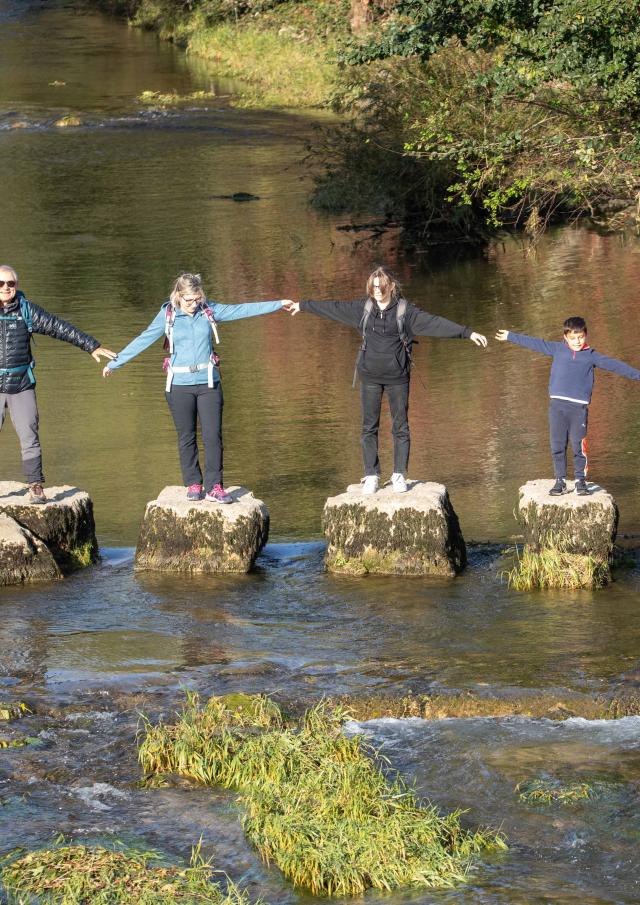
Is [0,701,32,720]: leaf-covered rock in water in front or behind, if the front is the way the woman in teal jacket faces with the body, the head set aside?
in front

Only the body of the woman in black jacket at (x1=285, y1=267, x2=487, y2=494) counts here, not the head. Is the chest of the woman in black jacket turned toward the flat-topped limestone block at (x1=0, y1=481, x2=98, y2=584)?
no

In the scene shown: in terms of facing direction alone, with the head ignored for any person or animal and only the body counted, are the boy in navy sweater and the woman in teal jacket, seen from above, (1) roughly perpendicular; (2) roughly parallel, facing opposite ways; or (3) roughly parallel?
roughly parallel

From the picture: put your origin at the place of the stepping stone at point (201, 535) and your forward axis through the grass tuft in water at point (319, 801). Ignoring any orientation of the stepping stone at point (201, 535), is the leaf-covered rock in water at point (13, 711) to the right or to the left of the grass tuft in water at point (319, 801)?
right

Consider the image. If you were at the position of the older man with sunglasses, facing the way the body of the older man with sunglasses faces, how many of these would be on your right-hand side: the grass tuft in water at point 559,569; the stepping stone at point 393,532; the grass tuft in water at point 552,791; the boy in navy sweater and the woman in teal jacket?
0

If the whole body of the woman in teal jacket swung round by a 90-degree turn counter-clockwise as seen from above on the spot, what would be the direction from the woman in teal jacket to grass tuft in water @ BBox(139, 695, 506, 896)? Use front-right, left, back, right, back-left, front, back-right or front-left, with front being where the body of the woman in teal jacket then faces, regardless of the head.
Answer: right

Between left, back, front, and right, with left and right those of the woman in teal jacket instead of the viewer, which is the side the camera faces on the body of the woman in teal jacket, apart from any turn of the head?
front

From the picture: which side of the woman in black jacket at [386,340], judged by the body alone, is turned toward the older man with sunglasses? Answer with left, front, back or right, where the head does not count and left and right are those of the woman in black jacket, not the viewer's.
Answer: right

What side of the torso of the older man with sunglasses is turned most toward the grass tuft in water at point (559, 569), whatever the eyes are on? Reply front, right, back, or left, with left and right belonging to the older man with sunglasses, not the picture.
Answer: left

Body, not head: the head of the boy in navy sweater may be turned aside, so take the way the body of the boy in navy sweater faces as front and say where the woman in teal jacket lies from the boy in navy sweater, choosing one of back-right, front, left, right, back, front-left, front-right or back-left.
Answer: right

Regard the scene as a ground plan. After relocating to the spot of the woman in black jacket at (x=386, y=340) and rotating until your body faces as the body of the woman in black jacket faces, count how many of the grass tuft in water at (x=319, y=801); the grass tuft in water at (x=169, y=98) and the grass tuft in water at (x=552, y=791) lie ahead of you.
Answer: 2

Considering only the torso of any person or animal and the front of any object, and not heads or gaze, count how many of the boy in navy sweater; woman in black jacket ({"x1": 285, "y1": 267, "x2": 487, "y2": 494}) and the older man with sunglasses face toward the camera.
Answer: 3

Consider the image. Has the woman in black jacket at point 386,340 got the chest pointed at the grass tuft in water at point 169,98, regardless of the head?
no

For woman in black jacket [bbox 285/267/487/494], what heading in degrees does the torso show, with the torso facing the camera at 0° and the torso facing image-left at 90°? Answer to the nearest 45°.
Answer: approximately 0°

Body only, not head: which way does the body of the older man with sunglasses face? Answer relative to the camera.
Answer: toward the camera

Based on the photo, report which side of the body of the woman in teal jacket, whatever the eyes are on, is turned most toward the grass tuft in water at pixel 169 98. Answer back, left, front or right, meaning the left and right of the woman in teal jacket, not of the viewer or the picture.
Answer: back

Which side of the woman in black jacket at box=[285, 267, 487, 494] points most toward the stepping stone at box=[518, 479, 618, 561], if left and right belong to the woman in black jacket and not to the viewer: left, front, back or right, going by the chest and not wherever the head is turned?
left

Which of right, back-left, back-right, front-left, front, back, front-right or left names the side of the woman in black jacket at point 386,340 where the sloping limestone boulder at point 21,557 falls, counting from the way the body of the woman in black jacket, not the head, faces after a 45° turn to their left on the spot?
back-right
